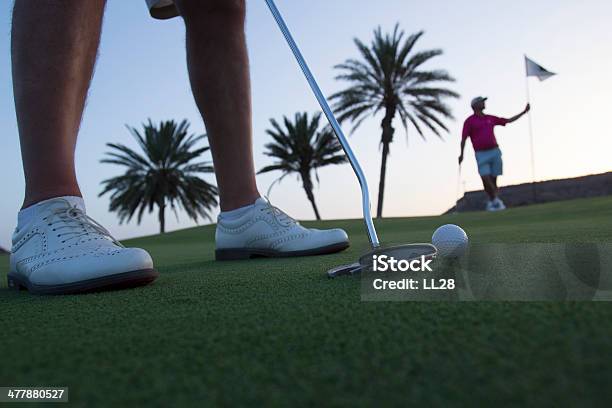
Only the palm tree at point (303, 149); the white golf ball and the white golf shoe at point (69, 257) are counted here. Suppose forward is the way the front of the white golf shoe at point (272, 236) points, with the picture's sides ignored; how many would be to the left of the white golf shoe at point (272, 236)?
1

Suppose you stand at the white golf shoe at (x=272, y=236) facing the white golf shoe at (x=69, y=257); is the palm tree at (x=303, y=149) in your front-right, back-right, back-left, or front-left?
back-right

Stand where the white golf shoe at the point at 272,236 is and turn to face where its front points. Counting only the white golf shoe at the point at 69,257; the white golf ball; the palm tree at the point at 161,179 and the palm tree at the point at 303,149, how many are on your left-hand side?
2

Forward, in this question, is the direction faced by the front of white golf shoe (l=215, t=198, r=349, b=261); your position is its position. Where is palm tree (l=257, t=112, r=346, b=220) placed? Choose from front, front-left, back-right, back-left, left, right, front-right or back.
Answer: left

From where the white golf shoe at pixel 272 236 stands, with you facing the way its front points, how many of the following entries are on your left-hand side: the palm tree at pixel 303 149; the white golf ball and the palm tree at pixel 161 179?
2

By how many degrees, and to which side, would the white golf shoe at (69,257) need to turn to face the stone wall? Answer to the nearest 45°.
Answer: approximately 90° to its left

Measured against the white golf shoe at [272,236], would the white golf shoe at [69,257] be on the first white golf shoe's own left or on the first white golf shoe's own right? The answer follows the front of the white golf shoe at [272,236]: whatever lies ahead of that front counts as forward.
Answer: on the first white golf shoe's own right

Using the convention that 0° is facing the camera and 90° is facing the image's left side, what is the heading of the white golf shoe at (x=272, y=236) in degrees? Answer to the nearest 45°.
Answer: approximately 270°
